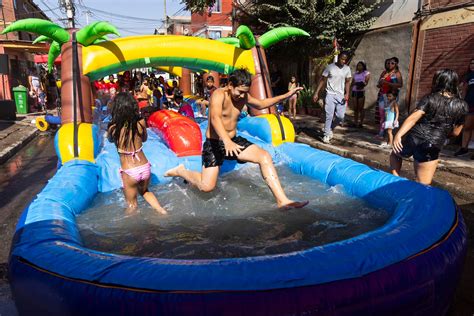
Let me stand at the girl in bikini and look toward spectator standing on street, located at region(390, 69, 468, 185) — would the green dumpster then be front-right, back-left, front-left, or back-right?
back-left

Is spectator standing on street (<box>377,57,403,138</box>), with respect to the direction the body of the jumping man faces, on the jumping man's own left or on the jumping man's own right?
on the jumping man's own left

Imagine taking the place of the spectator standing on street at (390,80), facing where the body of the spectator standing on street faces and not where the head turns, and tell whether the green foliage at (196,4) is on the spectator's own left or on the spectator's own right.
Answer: on the spectator's own right

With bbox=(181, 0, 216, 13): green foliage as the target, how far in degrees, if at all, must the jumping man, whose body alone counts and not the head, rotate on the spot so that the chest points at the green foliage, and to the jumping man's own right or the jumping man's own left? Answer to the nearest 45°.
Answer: approximately 135° to the jumping man's own left
